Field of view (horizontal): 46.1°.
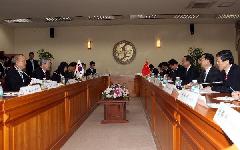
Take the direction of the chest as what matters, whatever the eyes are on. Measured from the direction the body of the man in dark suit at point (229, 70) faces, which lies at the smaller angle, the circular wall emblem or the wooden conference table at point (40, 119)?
the wooden conference table

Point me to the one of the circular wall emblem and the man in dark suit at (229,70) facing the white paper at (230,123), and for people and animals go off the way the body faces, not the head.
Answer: the circular wall emblem

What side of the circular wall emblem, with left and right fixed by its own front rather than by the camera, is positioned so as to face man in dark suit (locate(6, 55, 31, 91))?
front

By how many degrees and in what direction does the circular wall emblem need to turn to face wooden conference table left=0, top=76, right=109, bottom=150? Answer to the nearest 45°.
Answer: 0° — it already faces it

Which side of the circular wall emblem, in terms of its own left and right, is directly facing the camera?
front

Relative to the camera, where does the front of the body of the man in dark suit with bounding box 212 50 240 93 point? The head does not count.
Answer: to the viewer's left

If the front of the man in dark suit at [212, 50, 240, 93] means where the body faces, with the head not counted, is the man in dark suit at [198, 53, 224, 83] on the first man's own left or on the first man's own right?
on the first man's own right

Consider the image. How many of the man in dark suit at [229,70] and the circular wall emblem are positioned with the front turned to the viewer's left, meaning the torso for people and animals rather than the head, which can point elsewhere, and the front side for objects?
1

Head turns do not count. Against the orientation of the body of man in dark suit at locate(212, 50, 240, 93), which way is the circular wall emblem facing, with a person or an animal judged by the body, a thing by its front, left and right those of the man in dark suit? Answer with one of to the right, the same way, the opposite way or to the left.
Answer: to the left

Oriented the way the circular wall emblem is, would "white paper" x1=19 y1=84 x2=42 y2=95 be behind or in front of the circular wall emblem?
in front

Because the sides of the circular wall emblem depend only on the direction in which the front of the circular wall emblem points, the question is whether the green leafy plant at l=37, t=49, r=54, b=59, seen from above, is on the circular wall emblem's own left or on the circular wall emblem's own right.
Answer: on the circular wall emblem's own right

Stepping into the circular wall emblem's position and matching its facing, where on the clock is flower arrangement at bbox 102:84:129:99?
The flower arrangement is roughly at 12 o'clock from the circular wall emblem.

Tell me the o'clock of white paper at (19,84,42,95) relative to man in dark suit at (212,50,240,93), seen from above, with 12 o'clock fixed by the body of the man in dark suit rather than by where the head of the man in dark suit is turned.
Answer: The white paper is roughly at 11 o'clock from the man in dark suit.

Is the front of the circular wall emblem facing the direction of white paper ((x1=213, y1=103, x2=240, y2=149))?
yes

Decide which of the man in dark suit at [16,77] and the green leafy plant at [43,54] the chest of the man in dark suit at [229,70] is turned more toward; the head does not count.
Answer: the man in dark suit

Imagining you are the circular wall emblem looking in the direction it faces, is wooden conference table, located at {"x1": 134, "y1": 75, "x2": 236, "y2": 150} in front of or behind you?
in front

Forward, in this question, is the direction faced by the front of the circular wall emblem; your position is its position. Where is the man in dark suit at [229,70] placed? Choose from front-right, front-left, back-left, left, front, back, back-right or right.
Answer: front
